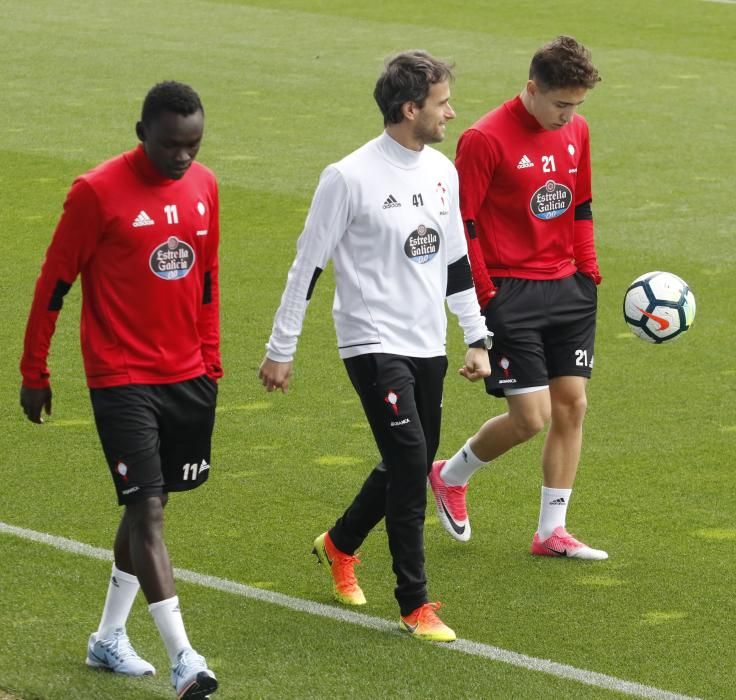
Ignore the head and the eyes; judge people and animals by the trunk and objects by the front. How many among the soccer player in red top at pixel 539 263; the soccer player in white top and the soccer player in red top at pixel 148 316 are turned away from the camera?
0

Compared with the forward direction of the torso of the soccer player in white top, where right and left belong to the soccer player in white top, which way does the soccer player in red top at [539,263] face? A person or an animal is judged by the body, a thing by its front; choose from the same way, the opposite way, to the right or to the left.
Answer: the same way

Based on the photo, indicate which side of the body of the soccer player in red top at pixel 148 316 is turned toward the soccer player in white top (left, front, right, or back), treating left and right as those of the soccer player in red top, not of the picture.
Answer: left

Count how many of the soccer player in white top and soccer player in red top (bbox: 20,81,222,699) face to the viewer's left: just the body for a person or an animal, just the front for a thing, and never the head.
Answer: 0

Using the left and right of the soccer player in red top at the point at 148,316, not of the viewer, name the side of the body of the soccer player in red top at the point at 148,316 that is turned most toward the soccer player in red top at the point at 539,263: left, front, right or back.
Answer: left

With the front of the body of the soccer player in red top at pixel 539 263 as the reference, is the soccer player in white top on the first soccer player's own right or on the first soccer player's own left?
on the first soccer player's own right

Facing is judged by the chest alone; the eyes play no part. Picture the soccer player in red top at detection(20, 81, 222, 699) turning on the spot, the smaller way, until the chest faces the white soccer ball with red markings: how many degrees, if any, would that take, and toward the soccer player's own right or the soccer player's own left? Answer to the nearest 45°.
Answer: approximately 90° to the soccer player's own left

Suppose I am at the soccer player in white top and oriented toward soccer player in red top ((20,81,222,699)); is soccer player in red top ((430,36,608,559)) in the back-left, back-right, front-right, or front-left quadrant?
back-right

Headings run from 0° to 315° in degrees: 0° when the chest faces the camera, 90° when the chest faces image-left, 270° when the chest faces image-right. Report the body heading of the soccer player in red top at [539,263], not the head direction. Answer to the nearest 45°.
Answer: approximately 315°

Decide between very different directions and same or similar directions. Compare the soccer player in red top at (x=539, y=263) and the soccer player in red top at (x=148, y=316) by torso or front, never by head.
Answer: same or similar directions

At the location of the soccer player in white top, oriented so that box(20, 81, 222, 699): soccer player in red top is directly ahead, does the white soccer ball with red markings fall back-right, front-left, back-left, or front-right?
back-right

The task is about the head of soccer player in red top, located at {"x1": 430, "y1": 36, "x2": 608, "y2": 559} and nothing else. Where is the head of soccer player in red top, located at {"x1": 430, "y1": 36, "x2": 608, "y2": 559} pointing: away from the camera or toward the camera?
toward the camera

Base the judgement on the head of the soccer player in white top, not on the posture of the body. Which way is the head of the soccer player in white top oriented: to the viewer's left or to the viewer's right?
to the viewer's right

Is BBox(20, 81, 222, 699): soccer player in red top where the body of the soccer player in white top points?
no

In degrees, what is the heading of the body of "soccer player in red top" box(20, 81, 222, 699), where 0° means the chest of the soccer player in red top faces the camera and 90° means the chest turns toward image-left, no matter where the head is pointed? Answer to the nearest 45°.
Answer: approximately 315°

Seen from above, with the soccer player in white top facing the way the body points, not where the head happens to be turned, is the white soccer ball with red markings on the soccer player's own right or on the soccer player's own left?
on the soccer player's own left
